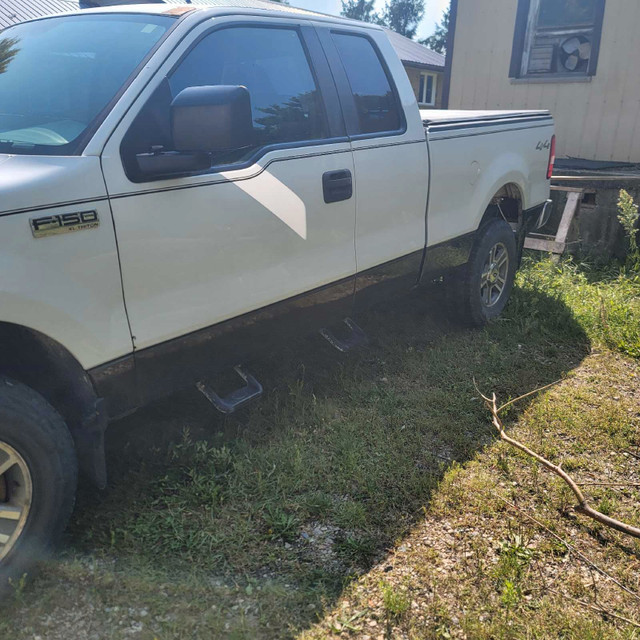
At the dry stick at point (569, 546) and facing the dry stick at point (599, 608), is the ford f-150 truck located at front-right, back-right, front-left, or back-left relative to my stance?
back-right

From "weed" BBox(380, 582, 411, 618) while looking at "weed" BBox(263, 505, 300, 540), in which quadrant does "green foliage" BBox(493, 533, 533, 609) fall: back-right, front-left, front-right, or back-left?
back-right

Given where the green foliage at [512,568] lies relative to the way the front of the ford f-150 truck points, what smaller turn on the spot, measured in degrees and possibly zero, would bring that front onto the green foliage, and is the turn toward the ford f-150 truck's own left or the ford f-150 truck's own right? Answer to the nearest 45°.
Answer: approximately 90° to the ford f-150 truck's own left

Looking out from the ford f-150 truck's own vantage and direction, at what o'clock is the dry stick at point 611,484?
The dry stick is roughly at 8 o'clock from the ford f-150 truck.

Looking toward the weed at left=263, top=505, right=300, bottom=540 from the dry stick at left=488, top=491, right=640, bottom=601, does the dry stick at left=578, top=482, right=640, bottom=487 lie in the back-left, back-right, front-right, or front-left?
back-right

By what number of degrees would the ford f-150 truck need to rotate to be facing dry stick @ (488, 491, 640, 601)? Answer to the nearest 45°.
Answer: approximately 90° to its left

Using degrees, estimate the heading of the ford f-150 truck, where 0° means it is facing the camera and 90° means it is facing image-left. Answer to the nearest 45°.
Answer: approximately 45°

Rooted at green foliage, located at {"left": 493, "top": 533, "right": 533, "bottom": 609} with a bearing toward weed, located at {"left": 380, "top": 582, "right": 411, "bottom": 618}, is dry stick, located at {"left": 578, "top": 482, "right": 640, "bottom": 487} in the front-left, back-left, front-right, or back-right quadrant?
back-right

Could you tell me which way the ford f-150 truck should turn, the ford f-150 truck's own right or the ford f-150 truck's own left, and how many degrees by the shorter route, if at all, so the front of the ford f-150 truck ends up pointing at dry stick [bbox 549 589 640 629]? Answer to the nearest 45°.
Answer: approximately 90° to the ford f-150 truck's own left
